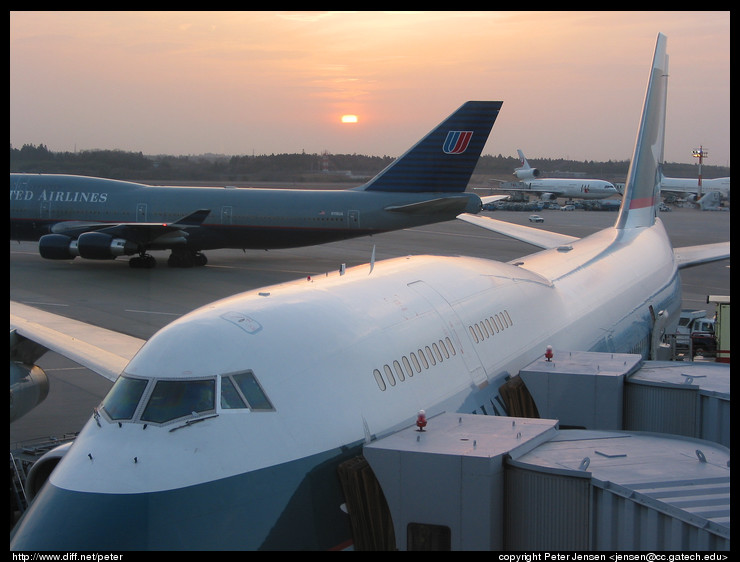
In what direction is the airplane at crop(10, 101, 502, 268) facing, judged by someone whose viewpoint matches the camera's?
facing to the left of the viewer

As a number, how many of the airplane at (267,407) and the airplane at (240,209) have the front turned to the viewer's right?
0

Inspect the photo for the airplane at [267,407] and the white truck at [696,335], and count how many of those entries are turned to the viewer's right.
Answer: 0

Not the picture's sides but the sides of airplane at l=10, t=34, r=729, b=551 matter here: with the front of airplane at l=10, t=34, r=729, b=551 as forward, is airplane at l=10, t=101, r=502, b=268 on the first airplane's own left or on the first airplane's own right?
on the first airplane's own right

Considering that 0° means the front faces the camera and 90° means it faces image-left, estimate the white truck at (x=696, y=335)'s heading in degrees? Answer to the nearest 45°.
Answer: approximately 45°

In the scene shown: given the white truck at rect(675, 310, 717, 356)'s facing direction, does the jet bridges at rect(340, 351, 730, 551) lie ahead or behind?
ahead

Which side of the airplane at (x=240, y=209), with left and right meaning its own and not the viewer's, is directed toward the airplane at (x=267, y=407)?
left

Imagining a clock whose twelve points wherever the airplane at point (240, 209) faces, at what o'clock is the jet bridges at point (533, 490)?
The jet bridges is roughly at 9 o'clock from the airplane.
